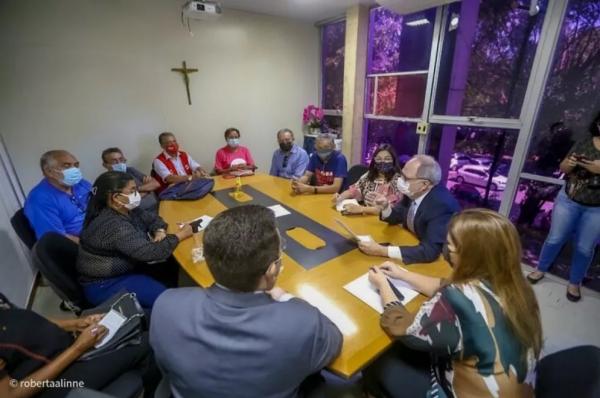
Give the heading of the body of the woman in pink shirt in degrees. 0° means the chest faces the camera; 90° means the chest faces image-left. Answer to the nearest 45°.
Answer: approximately 0°

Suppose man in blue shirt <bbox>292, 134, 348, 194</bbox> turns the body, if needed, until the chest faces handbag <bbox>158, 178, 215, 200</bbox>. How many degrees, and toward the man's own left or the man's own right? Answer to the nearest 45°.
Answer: approximately 45° to the man's own right

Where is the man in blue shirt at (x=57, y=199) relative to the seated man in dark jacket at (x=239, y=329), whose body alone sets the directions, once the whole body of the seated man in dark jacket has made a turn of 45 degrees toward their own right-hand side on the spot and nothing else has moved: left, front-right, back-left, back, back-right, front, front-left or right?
left

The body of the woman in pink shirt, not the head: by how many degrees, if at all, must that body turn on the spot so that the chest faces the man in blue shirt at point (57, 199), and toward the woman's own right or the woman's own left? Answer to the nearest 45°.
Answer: approximately 45° to the woman's own right

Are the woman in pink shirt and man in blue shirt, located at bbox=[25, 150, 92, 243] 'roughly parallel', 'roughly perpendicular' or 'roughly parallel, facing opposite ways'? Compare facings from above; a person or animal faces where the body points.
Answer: roughly perpendicular

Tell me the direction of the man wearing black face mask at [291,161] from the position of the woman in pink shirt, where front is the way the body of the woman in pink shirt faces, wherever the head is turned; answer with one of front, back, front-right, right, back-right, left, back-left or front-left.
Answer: front-left

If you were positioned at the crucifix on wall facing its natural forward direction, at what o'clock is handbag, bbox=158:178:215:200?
The handbag is roughly at 12 o'clock from the crucifix on wall.

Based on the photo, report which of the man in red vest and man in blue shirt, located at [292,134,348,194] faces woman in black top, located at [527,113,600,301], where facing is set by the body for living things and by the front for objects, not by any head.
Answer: the man in red vest

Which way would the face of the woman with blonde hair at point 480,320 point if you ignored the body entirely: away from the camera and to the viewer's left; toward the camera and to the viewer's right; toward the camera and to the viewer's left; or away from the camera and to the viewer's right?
away from the camera and to the viewer's left

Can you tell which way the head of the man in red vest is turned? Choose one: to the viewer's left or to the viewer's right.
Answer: to the viewer's right

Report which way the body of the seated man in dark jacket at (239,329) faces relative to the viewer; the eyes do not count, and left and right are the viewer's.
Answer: facing away from the viewer

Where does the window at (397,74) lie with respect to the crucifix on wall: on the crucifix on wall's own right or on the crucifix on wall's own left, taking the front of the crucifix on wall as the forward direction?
on the crucifix on wall's own left

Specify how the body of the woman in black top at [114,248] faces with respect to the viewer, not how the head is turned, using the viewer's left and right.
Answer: facing to the right of the viewer

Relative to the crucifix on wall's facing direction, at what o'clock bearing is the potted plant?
The potted plant is roughly at 9 o'clock from the crucifix on wall.

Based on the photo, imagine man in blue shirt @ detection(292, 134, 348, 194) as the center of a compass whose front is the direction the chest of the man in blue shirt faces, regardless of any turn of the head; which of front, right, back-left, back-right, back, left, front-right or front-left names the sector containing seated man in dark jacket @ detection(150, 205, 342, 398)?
front-left
